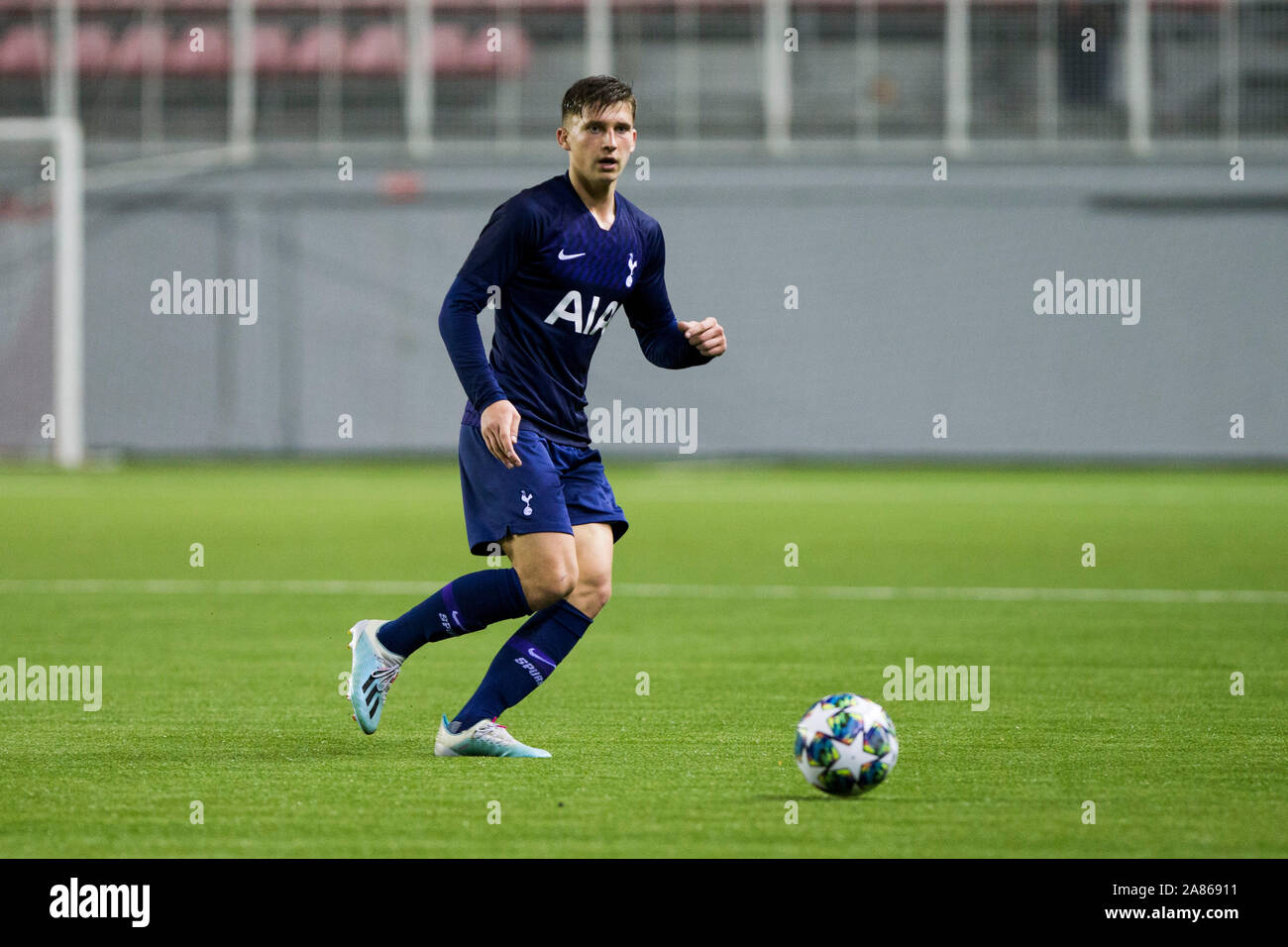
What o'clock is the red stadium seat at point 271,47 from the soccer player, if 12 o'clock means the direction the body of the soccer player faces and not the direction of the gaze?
The red stadium seat is roughly at 7 o'clock from the soccer player.

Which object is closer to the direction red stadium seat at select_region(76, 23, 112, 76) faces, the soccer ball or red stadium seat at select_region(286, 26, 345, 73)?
the soccer ball

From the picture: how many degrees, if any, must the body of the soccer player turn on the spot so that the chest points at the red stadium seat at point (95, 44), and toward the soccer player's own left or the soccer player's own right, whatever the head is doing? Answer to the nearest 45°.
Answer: approximately 135° to the soccer player's own left

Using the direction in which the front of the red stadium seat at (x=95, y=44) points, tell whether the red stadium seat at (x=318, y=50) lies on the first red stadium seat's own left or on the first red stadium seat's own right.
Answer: on the first red stadium seat's own left

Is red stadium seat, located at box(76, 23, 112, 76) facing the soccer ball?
yes

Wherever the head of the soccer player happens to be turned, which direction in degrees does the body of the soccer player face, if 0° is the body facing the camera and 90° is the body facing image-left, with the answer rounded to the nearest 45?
approximately 315°
